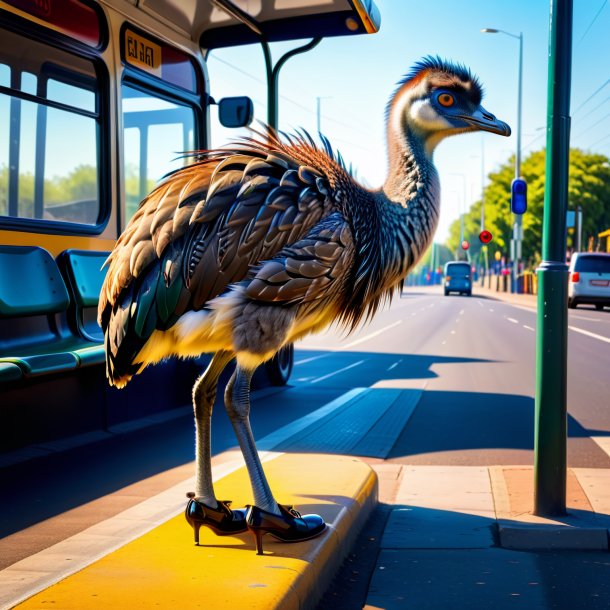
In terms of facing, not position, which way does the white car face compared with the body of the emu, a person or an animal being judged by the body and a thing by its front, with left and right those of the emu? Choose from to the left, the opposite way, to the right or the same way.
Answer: to the left

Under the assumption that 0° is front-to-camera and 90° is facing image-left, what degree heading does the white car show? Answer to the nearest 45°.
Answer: approximately 180°

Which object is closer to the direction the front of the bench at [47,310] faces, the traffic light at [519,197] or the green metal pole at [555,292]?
the green metal pole

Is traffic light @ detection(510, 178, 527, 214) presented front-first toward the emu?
yes

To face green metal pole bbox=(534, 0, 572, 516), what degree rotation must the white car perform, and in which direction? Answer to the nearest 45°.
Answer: approximately 180°

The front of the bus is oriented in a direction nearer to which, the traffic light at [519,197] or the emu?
the traffic light

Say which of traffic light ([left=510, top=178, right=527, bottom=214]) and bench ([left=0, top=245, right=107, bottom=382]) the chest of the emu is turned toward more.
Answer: the traffic light

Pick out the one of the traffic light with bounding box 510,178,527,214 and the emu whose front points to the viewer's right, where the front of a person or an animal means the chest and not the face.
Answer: the emu

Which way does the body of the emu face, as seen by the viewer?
to the viewer's right

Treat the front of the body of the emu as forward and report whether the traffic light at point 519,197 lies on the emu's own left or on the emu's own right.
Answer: on the emu's own left
